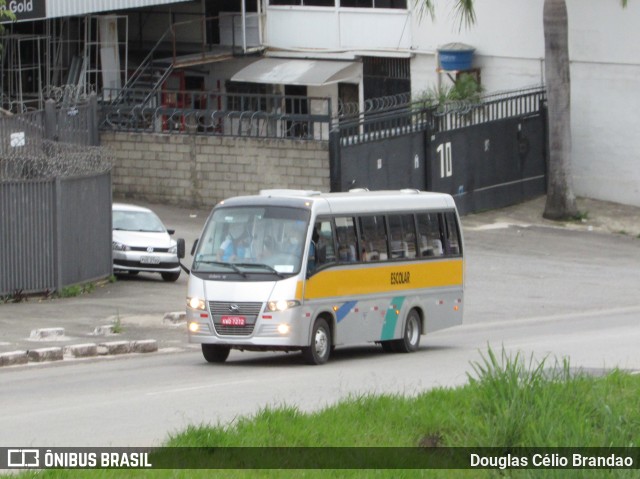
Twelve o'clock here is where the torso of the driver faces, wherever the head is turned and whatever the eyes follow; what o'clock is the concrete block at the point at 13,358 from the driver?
The concrete block is roughly at 2 o'clock from the driver.

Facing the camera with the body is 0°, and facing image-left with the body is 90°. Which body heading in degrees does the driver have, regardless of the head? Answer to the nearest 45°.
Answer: approximately 45°

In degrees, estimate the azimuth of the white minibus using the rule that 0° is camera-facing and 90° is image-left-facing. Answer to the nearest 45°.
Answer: approximately 45°

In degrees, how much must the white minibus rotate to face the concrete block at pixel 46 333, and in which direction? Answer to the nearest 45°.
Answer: approximately 90° to its right

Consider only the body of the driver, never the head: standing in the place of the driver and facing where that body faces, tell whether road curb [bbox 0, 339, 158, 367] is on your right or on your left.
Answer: on your right

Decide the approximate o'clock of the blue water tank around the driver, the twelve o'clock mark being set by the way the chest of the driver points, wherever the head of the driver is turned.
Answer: The blue water tank is roughly at 5 o'clock from the driver.

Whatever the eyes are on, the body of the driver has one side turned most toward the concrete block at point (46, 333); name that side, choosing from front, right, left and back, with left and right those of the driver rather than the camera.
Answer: right
